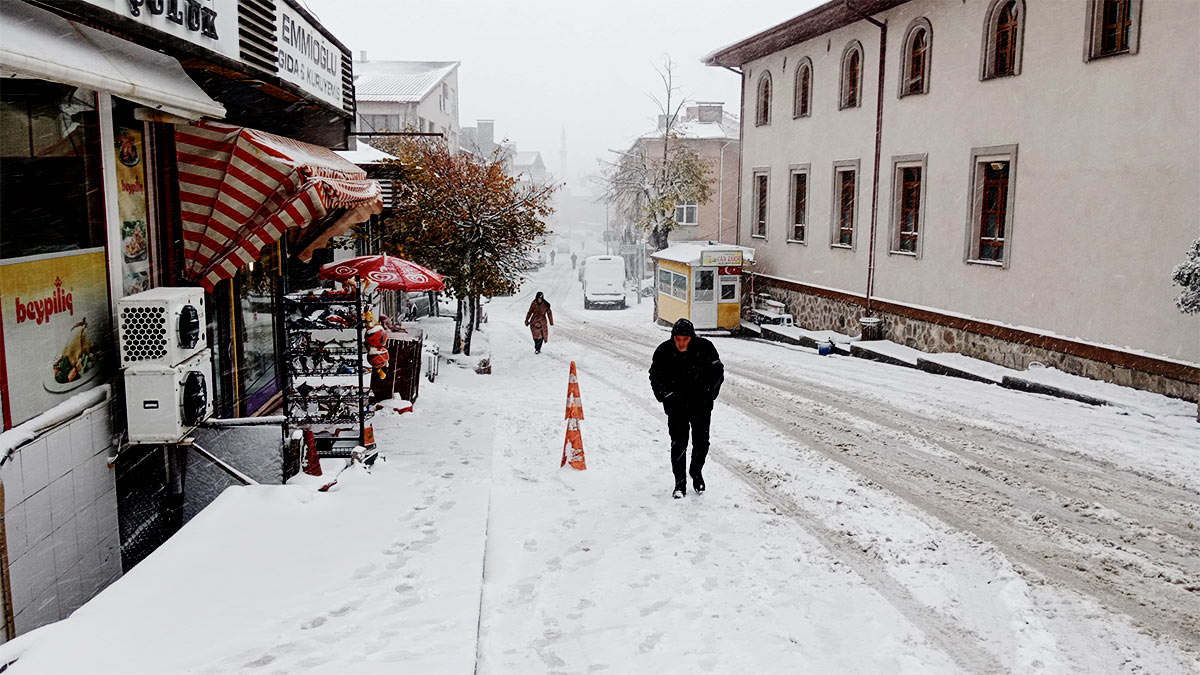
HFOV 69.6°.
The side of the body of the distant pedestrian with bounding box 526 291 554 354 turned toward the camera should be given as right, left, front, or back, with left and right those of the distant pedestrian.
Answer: front

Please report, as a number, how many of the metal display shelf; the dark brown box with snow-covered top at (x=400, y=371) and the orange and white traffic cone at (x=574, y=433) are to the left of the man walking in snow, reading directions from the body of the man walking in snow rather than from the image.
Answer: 0

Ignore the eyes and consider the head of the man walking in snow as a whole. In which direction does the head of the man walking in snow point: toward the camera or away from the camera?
toward the camera

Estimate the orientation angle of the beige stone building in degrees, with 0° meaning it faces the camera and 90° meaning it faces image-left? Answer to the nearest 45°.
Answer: approximately 45°

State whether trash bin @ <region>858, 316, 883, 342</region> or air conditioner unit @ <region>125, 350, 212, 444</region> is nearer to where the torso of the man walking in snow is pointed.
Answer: the air conditioner unit

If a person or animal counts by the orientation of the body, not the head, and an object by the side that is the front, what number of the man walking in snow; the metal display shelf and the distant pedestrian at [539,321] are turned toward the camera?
3

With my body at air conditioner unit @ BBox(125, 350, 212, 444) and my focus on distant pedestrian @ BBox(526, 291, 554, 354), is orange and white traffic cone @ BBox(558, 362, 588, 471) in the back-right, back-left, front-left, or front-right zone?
front-right

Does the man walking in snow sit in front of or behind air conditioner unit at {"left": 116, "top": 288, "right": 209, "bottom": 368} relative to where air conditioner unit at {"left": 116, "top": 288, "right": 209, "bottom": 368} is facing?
in front

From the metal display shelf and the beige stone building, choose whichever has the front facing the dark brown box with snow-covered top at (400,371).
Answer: the beige stone building

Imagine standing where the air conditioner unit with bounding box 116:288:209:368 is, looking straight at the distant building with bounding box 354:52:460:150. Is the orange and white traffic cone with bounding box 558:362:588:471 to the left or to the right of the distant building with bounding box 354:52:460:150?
right

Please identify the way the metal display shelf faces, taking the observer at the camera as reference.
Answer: facing the viewer

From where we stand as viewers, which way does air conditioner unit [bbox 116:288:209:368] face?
facing the viewer and to the right of the viewer

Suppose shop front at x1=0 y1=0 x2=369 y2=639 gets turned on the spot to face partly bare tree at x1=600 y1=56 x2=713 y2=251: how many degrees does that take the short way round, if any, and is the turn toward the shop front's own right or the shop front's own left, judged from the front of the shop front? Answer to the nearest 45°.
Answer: approximately 90° to the shop front's own left

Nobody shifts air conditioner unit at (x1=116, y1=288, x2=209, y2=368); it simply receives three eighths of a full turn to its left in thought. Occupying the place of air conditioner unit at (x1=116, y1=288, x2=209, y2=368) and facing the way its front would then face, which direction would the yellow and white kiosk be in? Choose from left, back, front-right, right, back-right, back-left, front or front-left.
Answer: front-right

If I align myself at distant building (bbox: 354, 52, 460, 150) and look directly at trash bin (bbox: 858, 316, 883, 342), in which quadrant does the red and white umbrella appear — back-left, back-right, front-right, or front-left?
front-right

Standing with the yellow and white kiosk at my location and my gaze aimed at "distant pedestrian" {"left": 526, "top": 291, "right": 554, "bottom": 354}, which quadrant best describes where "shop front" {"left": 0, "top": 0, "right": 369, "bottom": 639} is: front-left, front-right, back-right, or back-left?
front-left

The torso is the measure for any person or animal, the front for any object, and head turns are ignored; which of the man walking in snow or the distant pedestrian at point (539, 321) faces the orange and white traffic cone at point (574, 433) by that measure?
the distant pedestrian
